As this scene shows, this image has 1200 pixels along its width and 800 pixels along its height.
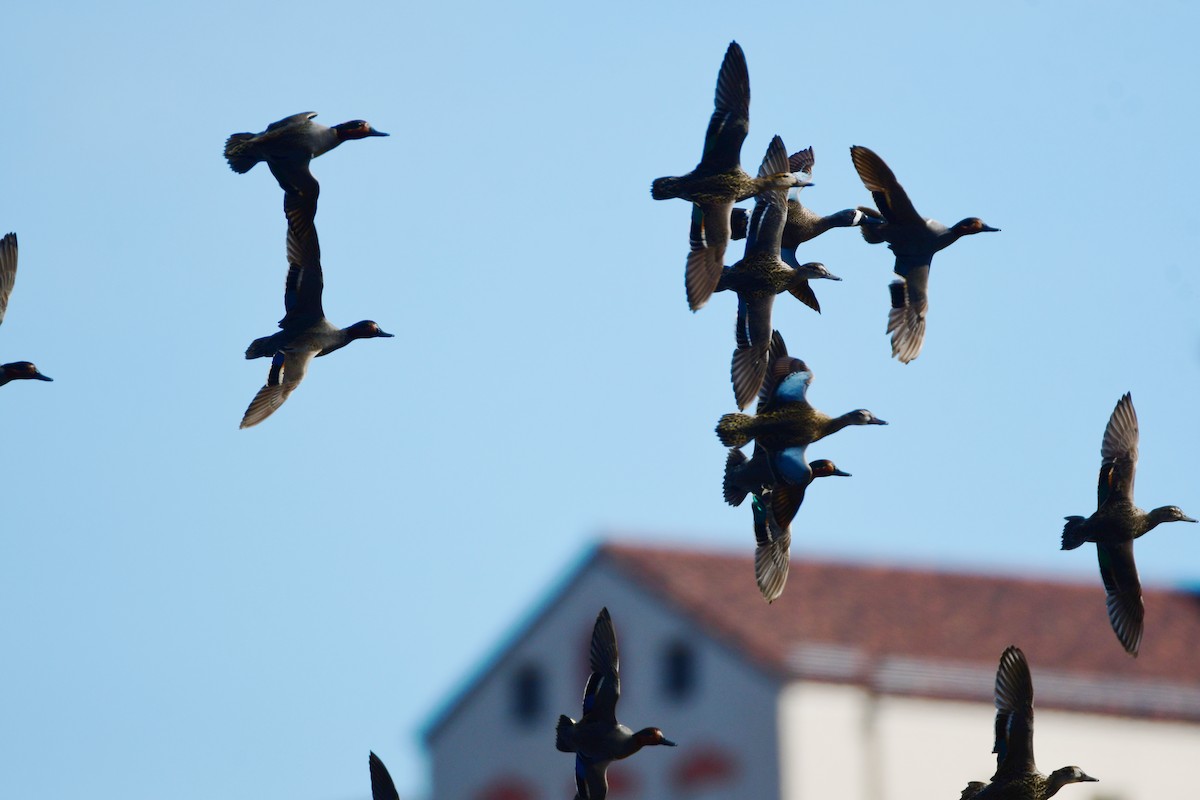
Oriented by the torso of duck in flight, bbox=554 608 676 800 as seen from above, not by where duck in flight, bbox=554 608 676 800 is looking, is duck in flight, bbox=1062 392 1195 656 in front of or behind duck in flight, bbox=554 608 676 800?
in front

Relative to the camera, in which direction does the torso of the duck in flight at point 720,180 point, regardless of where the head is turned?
to the viewer's right

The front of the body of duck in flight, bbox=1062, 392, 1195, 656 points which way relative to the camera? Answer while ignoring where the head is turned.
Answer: to the viewer's right

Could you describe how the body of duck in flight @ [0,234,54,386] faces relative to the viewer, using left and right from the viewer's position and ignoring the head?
facing to the right of the viewer

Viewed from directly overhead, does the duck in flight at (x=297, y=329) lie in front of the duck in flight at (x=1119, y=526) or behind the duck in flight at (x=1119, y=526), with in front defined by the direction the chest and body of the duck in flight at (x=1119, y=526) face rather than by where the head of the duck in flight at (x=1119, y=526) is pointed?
behind

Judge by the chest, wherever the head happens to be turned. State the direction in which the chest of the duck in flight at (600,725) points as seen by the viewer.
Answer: to the viewer's right

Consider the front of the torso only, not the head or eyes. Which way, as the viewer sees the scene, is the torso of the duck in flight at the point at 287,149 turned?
to the viewer's right

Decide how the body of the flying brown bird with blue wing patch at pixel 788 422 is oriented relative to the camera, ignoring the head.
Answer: to the viewer's right

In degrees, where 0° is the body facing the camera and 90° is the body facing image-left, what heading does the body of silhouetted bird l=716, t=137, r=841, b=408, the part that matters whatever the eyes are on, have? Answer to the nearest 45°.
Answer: approximately 270°

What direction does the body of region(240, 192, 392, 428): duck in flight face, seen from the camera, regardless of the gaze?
to the viewer's right

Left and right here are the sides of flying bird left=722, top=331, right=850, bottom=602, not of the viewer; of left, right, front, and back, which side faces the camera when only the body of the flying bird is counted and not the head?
right

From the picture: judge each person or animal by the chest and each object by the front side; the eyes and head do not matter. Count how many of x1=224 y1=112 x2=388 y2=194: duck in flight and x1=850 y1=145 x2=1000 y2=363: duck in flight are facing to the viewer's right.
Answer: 2
